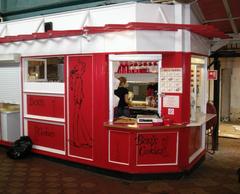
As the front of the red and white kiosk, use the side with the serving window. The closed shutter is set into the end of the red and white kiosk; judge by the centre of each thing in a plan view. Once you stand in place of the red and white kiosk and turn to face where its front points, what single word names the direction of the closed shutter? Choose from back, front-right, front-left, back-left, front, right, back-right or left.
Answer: back-right

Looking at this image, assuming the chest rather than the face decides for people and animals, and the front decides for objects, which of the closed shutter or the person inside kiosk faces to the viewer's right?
the person inside kiosk

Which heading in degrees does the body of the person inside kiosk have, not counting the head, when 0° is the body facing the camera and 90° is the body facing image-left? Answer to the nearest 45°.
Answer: approximately 270°

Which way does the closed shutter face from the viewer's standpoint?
toward the camera

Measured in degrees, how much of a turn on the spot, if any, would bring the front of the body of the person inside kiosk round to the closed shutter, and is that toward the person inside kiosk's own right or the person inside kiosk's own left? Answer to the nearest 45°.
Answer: approximately 180°
